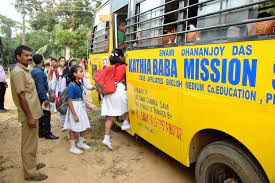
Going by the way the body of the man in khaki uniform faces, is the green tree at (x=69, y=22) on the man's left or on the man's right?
on the man's left

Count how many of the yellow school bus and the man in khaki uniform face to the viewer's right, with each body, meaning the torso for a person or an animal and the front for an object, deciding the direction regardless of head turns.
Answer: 1

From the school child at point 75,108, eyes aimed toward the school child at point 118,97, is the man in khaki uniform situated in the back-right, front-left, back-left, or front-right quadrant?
back-right

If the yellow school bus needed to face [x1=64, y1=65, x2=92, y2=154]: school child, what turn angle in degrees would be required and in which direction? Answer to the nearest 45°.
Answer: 0° — it already faces them

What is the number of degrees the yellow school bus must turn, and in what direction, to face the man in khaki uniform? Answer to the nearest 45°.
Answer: approximately 45° to its left

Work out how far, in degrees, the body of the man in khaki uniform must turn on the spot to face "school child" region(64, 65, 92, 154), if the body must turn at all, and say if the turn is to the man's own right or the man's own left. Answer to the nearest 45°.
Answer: approximately 45° to the man's own left

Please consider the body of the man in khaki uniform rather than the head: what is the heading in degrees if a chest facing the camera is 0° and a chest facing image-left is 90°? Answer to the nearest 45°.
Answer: approximately 270°

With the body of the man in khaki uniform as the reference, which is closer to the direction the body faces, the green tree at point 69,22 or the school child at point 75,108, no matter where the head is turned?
the school child

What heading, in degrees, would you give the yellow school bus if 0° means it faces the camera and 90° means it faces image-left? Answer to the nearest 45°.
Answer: approximately 135°
